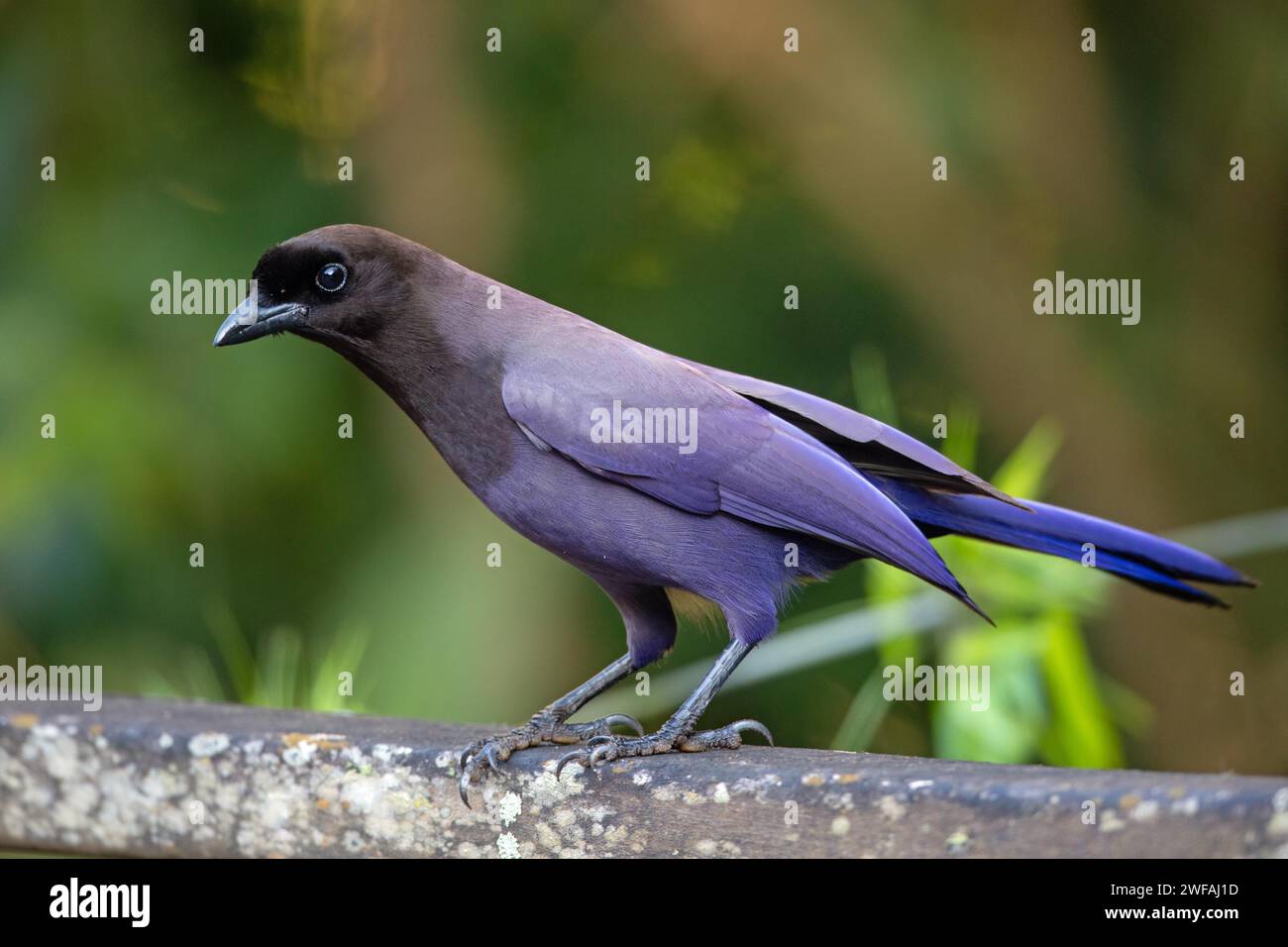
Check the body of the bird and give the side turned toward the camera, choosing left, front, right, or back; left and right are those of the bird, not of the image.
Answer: left
